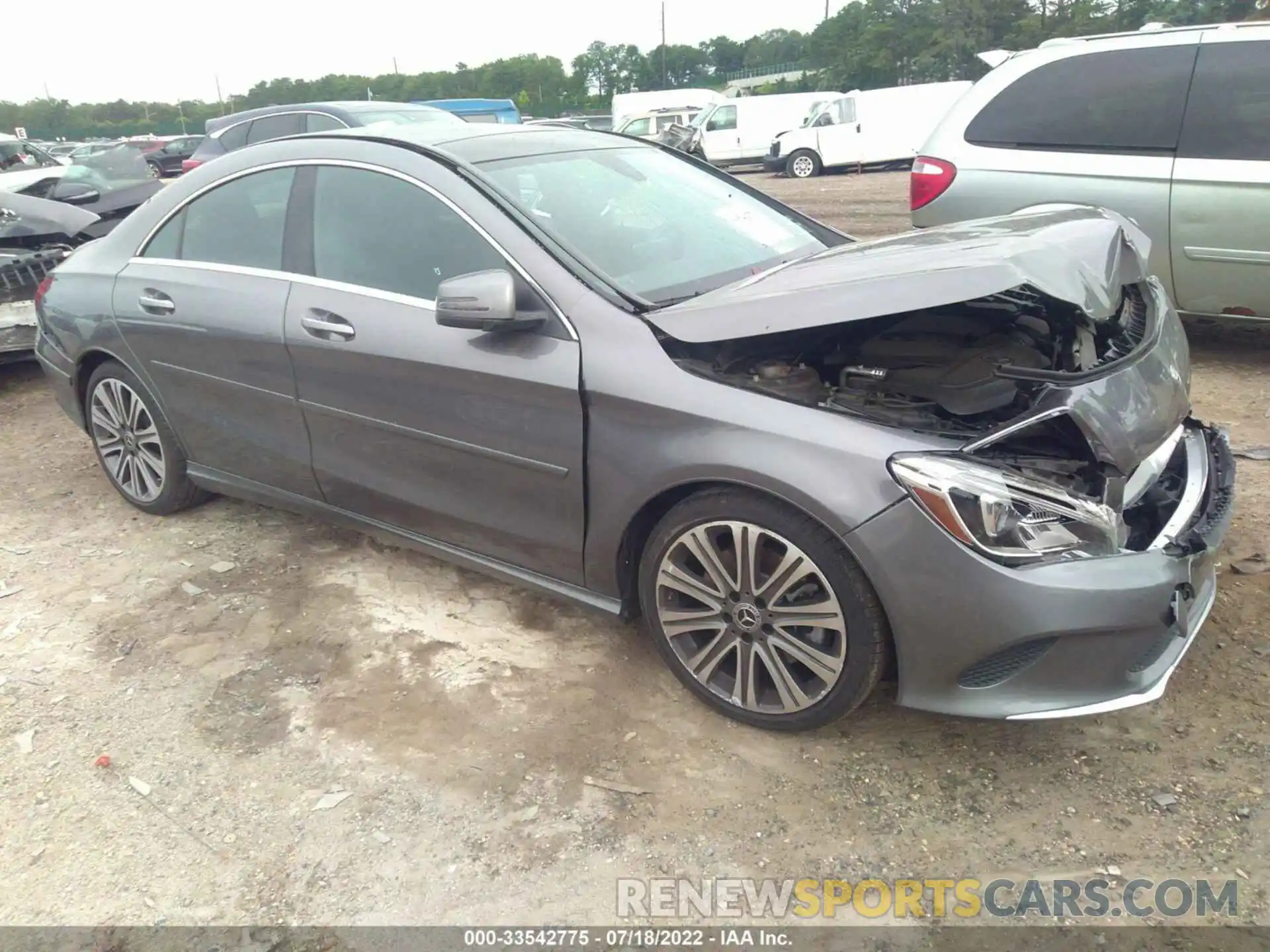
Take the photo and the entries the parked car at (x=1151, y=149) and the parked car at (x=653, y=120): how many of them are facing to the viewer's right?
1

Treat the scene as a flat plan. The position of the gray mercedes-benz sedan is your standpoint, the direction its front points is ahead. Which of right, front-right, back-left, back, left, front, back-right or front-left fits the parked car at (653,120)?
back-left

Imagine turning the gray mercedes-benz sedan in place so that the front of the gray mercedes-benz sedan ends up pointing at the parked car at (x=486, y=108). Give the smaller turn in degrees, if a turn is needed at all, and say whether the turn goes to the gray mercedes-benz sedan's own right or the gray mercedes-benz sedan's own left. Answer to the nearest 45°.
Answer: approximately 135° to the gray mercedes-benz sedan's own left

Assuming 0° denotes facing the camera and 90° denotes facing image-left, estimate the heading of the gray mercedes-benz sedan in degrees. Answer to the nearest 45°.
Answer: approximately 315°

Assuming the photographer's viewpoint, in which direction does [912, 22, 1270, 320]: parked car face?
facing to the right of the viewer

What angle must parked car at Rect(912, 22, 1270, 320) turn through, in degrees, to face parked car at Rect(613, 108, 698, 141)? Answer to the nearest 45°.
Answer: approximately 135° to its left

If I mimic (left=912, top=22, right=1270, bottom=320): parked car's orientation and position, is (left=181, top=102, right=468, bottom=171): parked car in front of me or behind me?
behind

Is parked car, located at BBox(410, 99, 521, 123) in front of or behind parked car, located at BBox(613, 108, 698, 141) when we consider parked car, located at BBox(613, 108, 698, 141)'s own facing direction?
in front

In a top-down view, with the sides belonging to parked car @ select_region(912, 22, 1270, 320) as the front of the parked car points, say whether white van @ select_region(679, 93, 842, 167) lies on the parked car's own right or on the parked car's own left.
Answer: on the parked car's own left

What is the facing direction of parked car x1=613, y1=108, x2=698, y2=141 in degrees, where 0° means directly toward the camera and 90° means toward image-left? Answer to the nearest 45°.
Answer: approximately 45°
